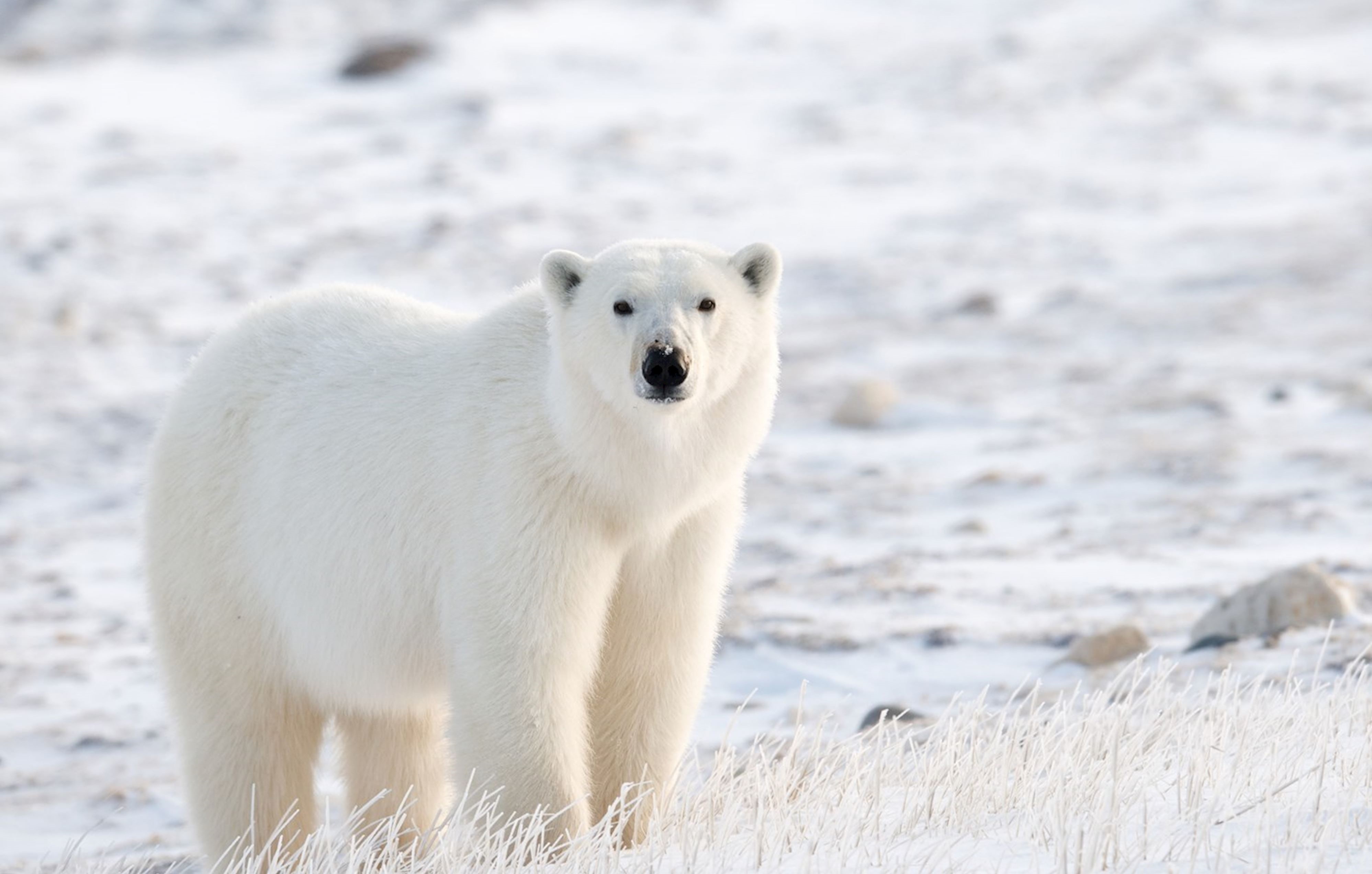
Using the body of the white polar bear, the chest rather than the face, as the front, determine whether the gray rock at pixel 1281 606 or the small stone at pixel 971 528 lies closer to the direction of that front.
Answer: the gray rock

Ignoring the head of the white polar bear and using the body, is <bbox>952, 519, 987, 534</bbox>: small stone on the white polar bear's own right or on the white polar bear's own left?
on the white polar bear's own left

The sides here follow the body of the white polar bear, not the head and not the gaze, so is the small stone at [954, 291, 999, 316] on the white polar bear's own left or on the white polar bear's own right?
on the white polar bear's own left

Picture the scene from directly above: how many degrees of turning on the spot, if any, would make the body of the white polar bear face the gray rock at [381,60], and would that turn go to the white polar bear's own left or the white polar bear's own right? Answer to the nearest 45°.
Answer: approximately 135° to the white polar bear's own left

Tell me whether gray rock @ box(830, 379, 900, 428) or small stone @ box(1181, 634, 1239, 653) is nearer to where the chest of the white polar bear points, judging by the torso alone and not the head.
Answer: the small stone

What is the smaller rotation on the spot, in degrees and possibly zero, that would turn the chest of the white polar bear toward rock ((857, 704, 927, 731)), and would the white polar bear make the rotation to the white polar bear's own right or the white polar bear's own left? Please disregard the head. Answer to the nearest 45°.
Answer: approximately 90° to the white polar bear's own left

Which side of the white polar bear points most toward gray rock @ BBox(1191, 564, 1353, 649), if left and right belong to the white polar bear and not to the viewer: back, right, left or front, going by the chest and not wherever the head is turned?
left

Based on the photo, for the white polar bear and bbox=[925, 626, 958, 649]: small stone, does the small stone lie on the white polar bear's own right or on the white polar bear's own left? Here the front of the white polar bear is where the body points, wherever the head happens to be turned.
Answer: on the white polar bear's own left

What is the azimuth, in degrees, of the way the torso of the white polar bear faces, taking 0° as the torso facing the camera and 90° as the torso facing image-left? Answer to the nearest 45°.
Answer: approximately 315°

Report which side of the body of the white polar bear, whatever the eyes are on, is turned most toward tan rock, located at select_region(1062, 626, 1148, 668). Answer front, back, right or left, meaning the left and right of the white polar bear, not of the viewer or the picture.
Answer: left
